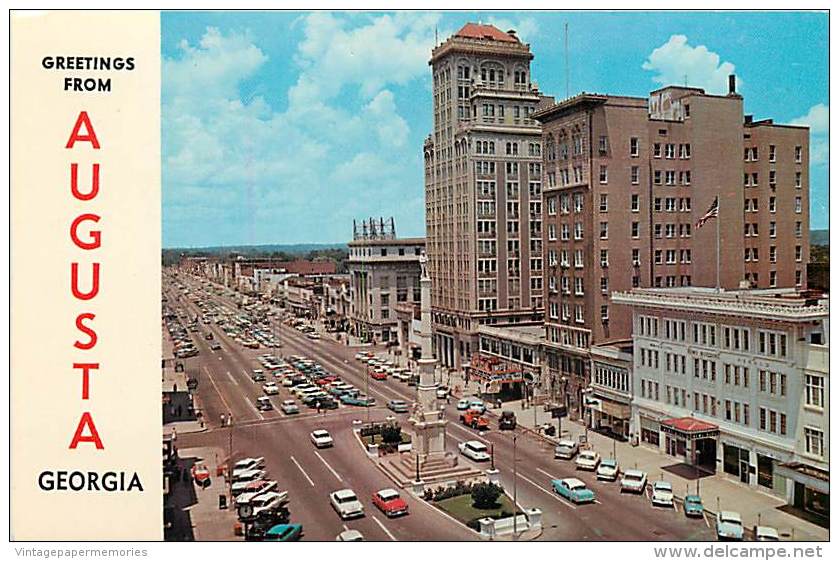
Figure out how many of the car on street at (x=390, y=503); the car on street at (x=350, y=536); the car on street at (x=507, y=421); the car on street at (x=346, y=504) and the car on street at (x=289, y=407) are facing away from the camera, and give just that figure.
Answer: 1

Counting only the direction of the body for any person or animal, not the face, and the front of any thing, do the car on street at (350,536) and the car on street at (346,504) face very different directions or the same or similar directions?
same or similar directions

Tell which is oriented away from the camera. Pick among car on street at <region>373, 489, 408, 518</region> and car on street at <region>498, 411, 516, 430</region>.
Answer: car on street at <region>498, 411, 516, 430</region>

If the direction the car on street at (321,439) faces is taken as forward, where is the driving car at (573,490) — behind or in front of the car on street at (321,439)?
in front

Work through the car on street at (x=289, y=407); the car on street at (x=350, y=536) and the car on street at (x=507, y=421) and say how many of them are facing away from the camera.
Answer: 1

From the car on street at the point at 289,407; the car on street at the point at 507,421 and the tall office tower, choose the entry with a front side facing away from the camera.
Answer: the car on street at the point at 507,421

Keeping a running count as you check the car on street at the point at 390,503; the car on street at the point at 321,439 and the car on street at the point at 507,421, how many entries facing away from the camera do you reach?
1

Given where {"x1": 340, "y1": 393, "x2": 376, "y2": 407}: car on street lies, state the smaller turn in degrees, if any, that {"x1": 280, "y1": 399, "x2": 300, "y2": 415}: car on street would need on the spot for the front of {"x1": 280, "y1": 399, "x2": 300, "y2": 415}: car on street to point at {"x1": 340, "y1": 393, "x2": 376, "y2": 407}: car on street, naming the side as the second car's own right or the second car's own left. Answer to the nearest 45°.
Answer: approximately 90° to the second car's own left

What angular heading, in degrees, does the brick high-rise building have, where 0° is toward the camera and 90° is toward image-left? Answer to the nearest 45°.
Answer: approximately 45°

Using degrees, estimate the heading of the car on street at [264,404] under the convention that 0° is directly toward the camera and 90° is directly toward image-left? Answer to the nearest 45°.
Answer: approximately 315°

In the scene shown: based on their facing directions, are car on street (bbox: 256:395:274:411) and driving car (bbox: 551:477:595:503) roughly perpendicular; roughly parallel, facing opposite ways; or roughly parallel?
roughly parallel, facing opposite ways

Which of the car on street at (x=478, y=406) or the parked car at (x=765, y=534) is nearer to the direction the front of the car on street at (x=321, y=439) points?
the parked car

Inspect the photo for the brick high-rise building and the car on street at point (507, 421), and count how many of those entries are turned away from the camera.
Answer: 1

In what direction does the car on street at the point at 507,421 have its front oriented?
away from the camera

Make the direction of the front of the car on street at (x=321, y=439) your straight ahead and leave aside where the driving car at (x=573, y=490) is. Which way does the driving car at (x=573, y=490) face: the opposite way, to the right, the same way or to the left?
the opposite way

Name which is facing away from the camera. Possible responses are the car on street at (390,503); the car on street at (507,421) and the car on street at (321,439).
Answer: the car on street at (507,421)

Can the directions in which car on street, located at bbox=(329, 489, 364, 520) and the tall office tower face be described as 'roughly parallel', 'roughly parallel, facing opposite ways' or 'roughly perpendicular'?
roughly perpendicular

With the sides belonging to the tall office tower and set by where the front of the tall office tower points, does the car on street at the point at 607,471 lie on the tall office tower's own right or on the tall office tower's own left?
on the tall office tower's own left

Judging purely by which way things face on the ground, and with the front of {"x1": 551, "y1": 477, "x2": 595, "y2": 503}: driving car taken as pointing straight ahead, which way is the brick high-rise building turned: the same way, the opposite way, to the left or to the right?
to the left
